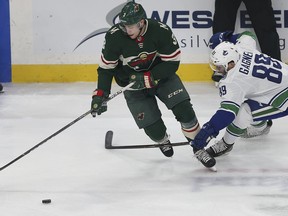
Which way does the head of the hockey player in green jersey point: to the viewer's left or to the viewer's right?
to the viewer's left

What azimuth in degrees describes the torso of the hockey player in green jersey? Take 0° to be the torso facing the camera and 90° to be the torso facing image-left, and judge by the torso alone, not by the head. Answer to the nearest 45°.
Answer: approximately 0°

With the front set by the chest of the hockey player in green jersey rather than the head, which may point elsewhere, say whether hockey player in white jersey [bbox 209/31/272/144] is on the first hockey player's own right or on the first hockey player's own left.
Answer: on the first hockey player's own left
